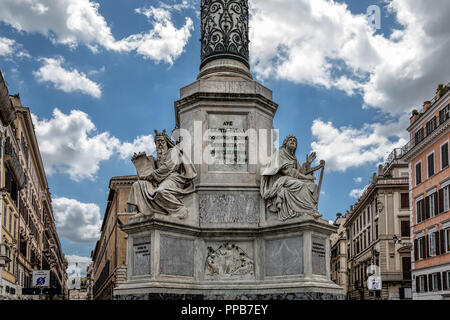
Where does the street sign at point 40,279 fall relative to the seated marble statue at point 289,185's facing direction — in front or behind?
behind

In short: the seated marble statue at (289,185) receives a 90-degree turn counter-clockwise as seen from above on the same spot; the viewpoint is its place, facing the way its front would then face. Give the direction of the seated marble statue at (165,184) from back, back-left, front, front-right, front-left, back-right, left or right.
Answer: back-left

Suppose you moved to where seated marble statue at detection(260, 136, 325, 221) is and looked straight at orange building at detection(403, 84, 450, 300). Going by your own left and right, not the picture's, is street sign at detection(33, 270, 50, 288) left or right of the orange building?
left

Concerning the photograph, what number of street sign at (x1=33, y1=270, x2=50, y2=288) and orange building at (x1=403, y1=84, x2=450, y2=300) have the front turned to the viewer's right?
0

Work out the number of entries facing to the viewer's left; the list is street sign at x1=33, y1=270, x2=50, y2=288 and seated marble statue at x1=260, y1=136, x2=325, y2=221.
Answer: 0

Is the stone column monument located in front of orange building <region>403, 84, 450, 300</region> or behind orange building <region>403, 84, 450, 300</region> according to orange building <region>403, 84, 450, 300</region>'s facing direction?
in front

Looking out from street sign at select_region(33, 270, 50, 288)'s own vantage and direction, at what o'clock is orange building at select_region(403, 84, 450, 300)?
The orange building is roughly at 9 o'clock from the street sign.

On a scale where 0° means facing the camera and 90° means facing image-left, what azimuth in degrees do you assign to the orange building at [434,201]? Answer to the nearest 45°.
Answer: approximately 45°

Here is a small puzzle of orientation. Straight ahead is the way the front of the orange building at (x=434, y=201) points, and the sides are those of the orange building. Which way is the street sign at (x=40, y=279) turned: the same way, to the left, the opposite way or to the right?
to the left

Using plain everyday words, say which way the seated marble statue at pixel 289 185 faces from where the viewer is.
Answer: facing the viewer and to the right of the viewer

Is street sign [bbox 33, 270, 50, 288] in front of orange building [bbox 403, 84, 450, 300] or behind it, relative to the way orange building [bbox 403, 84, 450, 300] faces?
in front
